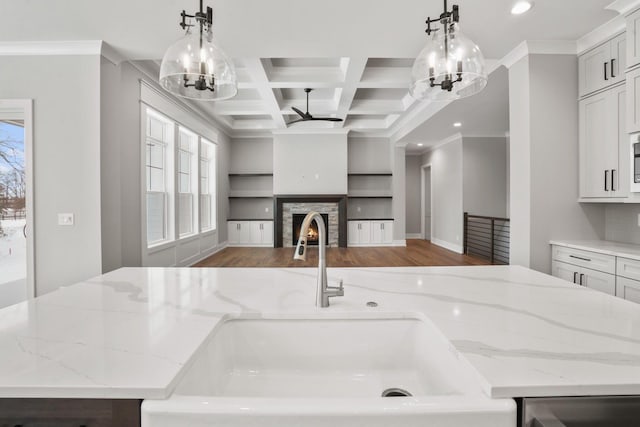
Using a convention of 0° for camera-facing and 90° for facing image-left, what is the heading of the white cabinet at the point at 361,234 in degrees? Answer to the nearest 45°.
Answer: approximately 0°

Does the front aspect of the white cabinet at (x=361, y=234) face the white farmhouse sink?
yes

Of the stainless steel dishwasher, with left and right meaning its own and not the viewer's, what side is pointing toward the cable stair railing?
back

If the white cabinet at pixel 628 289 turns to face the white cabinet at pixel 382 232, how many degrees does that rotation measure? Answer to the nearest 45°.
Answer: approximately 90° to its right

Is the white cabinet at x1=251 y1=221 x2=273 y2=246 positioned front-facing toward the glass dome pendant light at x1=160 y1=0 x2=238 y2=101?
yes

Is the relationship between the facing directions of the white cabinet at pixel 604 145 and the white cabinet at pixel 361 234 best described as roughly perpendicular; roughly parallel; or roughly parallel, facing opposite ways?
roughly perpendicular

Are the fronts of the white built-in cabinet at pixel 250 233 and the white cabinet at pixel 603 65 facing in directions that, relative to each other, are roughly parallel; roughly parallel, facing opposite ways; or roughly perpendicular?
roughly perpendicular
